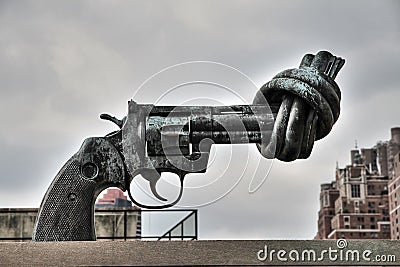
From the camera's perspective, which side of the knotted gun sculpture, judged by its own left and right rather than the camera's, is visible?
right
